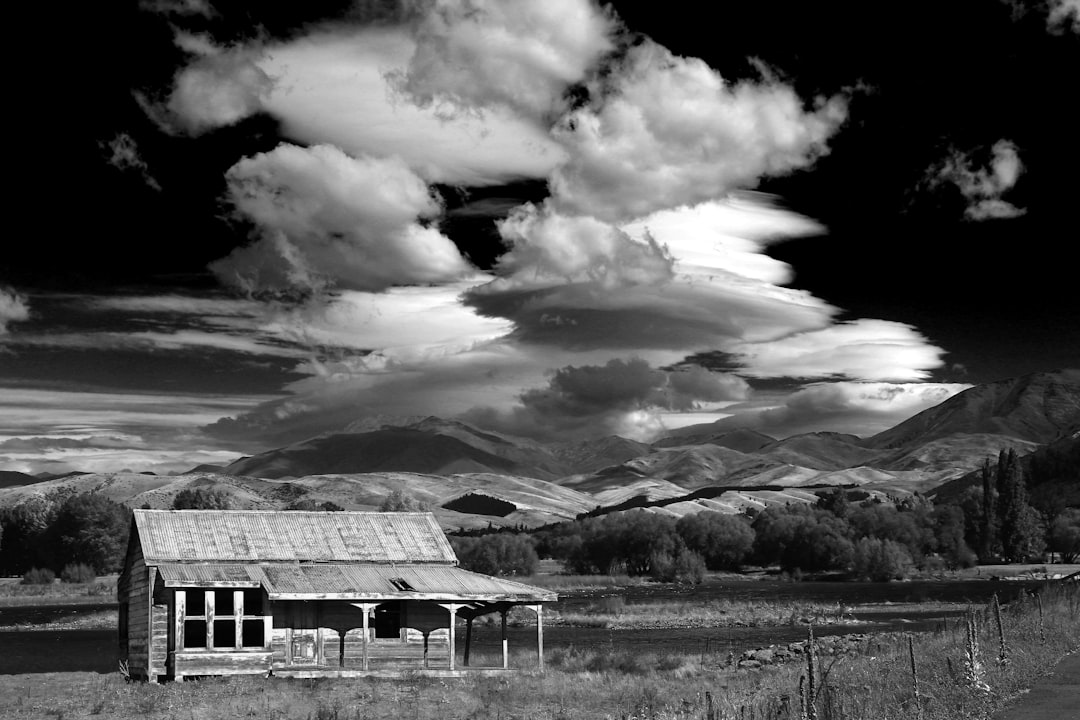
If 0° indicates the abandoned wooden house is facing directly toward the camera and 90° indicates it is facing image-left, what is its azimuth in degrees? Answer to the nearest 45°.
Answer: approximately 0°
